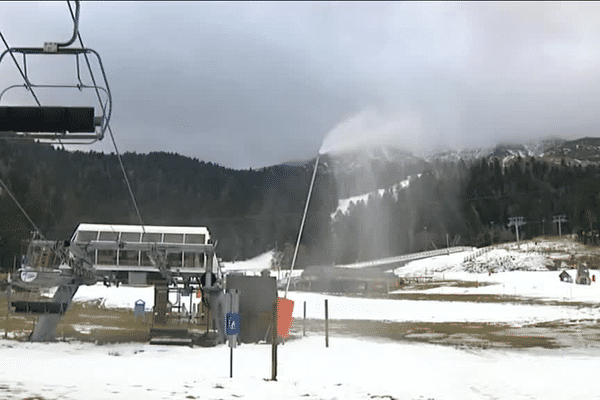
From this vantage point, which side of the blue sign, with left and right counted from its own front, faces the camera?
front

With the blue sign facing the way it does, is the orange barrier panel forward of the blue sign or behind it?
behind
